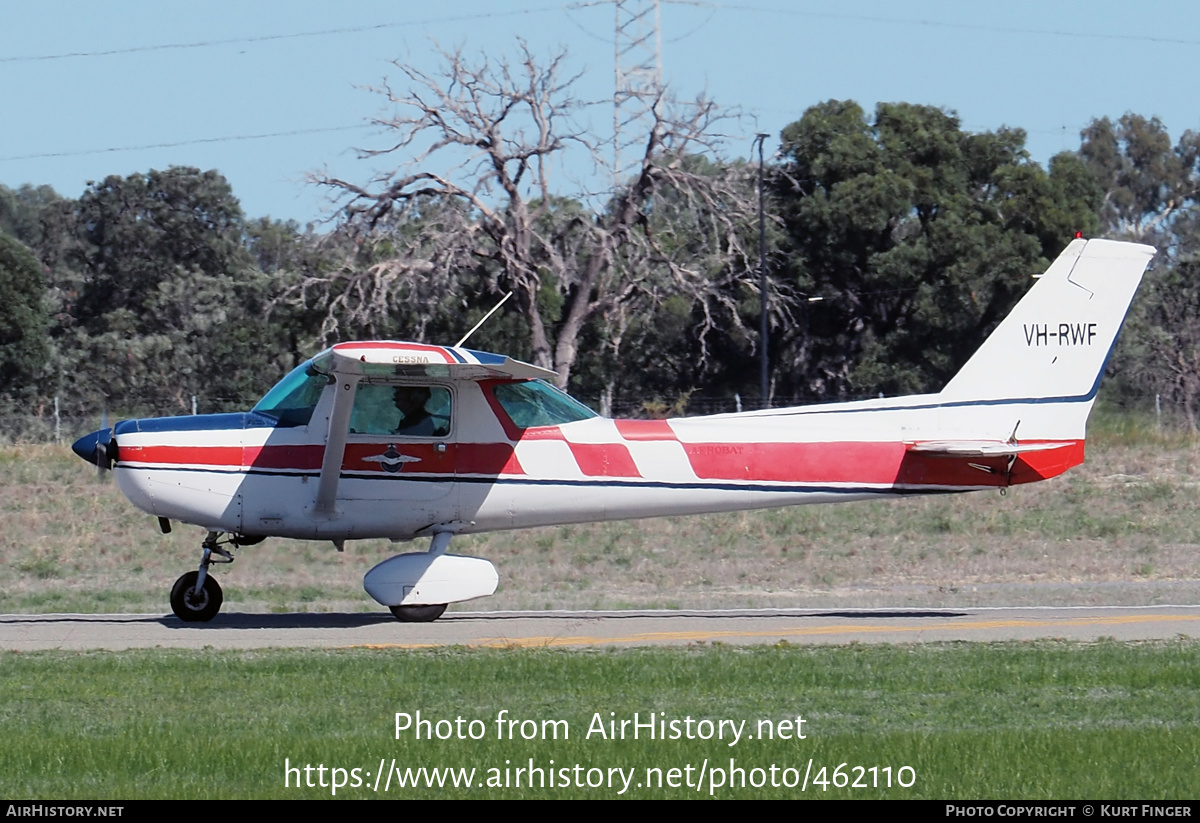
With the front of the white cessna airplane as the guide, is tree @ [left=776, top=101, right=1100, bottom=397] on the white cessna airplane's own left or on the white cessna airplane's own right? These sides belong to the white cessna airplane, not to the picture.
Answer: on the white cessna airplane's own right

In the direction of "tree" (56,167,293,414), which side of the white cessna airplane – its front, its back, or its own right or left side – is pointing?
right

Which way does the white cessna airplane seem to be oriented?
to the viewer's left
